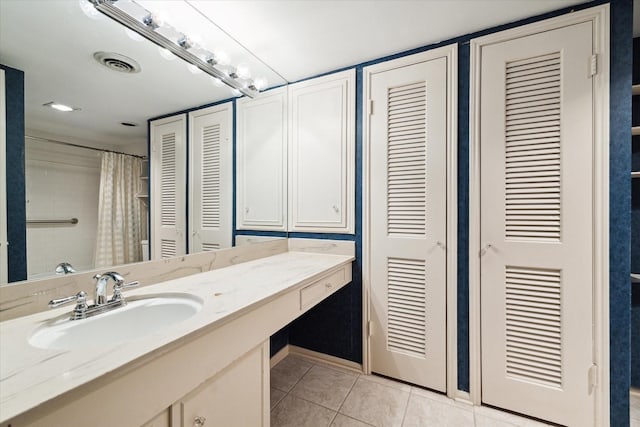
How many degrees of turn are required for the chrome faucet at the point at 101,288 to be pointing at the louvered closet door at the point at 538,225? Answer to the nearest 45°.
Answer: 0° — it already faces it

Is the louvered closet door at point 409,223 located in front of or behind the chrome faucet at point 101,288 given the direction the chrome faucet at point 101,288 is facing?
in front

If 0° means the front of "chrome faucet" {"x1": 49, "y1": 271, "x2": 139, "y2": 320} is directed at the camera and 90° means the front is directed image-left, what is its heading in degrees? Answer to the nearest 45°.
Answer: approximately 315°

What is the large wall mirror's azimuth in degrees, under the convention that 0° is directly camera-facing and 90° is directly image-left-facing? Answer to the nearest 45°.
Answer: approximately 315°
